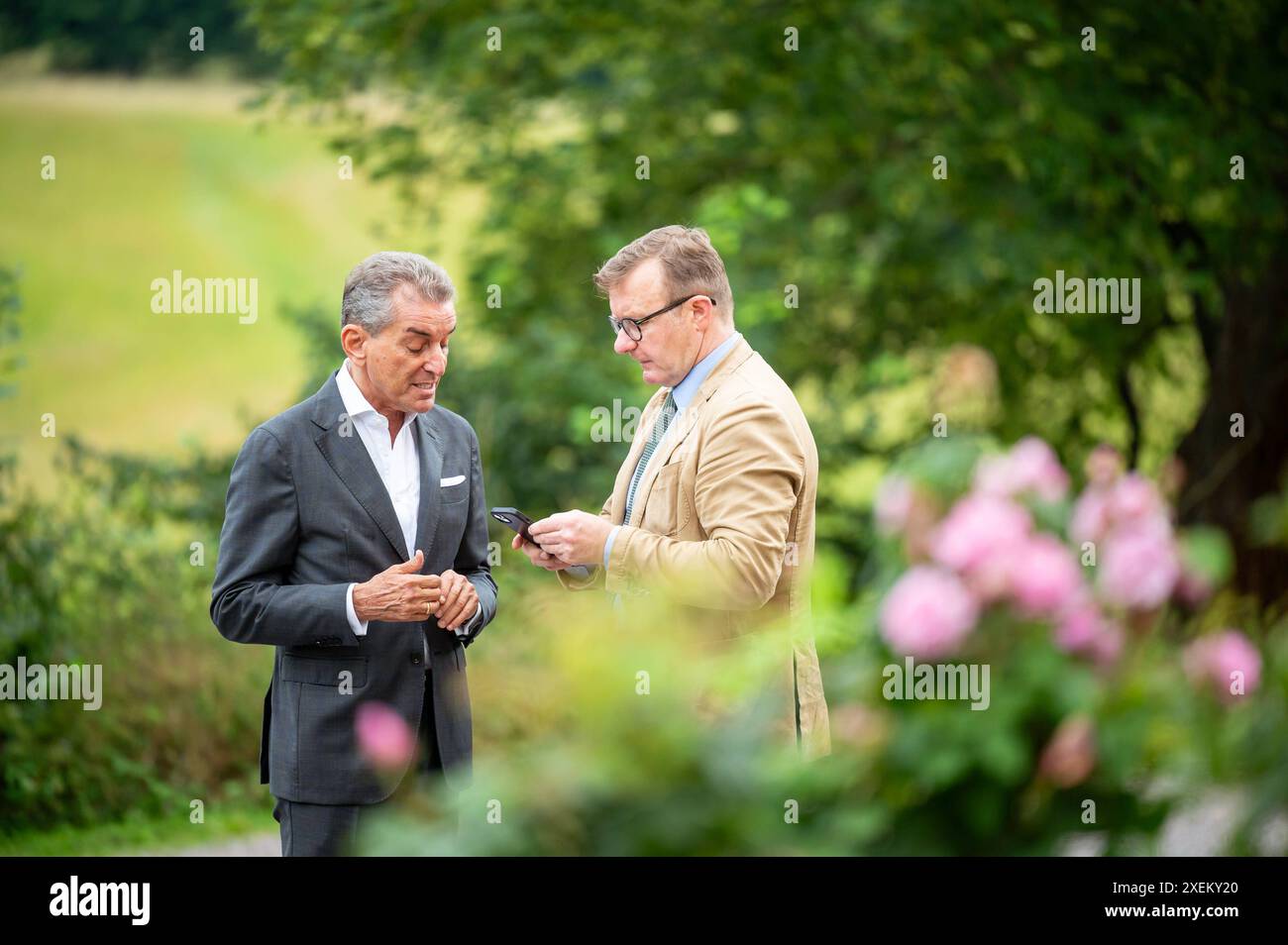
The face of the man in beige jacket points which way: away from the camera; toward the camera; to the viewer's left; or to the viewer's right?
to the viewer's left

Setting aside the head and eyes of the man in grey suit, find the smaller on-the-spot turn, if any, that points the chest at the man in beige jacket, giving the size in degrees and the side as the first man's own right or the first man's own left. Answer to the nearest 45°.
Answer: approximately 45° to the first man's own left

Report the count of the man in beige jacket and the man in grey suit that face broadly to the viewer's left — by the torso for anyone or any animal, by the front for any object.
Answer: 1

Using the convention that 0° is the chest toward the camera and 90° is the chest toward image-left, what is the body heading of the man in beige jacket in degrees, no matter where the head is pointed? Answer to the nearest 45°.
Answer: approximately 90°

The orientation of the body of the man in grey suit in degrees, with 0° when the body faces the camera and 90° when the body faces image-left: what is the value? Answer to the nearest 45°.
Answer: approximately 315°
